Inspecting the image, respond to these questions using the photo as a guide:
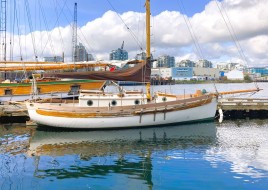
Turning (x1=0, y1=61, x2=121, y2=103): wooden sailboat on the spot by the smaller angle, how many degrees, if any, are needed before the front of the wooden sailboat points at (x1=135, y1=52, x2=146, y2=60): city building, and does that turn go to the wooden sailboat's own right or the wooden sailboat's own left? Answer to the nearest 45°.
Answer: approximately 135° to the wooden sailboat's own left

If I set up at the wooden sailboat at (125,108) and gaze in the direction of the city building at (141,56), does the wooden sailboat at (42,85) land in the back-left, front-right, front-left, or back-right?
front-left

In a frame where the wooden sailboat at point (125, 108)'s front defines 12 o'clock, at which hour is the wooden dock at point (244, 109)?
The wooden dock is roughly at 11 o'clock from the wooden sailboat.

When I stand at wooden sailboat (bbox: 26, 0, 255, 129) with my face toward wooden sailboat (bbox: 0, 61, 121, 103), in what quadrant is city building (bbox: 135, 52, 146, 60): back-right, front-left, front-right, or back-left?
front-right

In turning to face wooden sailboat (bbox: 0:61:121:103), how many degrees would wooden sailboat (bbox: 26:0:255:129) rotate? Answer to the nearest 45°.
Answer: approximately 135° to its left

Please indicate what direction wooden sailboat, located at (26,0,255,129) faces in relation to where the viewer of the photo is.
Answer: facing to the right of the viewer
